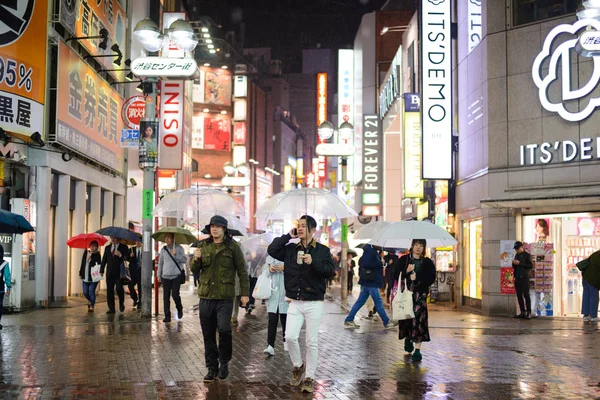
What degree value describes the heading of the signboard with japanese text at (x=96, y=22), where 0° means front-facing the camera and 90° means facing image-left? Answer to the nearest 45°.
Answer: approximately 315°

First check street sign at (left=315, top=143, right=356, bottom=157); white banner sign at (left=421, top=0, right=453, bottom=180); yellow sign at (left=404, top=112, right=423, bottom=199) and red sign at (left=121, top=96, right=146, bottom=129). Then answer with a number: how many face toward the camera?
4

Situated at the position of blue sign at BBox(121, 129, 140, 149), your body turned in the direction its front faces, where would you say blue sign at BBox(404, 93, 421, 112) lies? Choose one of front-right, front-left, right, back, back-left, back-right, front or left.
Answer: back-left

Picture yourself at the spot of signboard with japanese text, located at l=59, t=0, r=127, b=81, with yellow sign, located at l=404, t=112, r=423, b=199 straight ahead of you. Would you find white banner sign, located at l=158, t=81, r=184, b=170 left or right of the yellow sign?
left

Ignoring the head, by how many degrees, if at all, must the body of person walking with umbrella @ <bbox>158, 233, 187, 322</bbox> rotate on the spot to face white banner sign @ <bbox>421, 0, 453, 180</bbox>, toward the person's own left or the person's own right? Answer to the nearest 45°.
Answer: approximately 135° to the person's own left

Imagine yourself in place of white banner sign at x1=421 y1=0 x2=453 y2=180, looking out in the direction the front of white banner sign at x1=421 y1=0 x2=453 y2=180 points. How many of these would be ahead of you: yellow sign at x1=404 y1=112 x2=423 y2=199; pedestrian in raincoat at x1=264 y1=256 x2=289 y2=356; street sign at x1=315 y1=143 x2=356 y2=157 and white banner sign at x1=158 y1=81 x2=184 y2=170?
1

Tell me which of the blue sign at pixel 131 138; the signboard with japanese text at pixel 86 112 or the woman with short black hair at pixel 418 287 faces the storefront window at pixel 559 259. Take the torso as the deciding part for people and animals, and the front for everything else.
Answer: the signboard with japanese text

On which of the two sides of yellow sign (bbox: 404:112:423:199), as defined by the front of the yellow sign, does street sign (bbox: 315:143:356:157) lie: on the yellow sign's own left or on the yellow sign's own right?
on the yellow sign's own right

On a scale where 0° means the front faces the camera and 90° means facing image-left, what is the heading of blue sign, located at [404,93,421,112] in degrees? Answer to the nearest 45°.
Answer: approximately 0°

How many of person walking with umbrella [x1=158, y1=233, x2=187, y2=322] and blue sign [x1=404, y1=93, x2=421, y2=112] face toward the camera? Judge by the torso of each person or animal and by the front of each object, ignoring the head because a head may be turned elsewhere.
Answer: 2

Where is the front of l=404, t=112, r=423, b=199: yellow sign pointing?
toward the camera

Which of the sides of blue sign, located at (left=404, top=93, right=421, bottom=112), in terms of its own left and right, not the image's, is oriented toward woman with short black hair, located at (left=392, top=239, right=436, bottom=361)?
front

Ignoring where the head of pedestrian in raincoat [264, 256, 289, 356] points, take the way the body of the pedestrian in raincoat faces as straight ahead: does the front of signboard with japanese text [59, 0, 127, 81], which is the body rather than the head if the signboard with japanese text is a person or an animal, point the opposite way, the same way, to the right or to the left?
to the left
